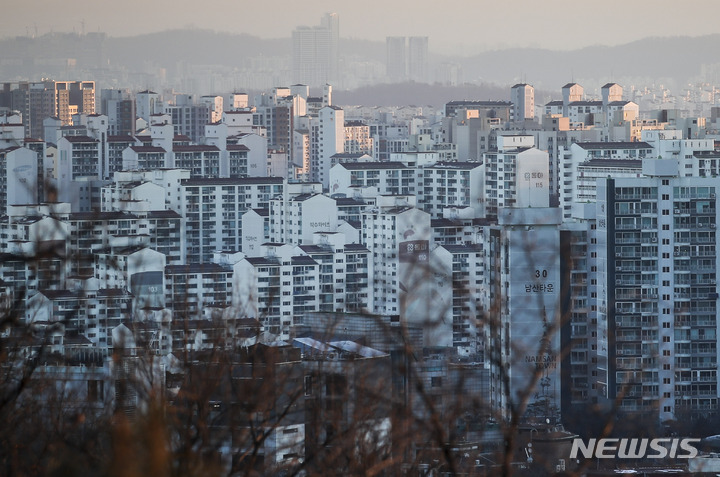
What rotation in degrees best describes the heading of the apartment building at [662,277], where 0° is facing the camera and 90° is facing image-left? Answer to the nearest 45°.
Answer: approximately 0°

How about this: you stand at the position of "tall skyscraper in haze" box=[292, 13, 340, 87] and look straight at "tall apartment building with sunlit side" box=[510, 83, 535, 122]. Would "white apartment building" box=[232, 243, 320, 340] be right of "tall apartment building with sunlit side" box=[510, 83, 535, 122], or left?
right

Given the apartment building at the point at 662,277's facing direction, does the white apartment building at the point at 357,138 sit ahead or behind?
behind

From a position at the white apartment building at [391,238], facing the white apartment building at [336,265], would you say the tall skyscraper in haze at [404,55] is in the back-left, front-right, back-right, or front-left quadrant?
back-right

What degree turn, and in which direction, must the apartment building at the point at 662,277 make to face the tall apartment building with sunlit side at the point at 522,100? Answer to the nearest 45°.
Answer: approximately 180°
